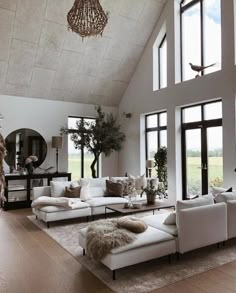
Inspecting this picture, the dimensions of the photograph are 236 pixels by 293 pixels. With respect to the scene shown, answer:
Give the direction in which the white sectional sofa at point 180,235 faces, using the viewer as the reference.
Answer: facing away from the viewer and to the left of the viewer

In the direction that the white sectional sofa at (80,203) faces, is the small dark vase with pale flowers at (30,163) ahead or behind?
behind

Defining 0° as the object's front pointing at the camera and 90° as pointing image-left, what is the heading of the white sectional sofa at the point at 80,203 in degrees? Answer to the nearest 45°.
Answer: approximately 315°

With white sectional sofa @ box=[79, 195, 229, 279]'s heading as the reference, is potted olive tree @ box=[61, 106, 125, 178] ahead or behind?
ahead

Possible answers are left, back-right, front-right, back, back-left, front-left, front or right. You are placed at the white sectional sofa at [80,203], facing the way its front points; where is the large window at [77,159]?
back-left

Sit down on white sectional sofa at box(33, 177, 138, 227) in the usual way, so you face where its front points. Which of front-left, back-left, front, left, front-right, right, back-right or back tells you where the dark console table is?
back

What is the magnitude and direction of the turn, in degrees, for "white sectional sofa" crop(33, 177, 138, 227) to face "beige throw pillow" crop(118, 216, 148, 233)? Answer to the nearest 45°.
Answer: approximately 45° to its right

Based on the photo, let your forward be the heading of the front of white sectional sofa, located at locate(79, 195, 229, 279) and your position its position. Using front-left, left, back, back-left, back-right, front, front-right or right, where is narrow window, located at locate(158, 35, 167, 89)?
front-right

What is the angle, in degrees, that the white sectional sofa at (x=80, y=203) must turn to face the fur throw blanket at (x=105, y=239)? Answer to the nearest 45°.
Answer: approximately 45° to its right

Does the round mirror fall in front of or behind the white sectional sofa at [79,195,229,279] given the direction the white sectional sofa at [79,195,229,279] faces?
in front

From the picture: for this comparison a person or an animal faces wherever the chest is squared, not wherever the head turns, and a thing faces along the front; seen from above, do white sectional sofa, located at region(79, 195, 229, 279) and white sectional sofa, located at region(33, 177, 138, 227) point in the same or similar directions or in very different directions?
very different directions

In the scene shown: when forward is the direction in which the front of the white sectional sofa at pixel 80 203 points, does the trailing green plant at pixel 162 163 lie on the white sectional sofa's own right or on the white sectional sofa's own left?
on the white sectional sofa's own left

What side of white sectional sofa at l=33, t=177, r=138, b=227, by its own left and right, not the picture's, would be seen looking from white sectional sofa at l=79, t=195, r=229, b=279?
front

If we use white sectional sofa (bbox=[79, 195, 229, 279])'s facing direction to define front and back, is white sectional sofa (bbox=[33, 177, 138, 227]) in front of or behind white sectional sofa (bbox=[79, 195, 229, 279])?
in front
